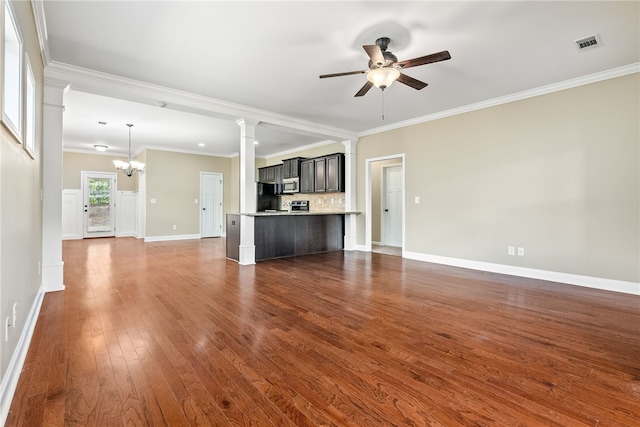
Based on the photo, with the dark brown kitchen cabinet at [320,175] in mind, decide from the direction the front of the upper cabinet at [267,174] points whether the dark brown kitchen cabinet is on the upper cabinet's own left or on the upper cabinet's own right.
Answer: on the upper cabinet's own left

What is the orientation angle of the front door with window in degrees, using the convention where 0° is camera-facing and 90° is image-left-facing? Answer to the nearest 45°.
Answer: approximately 0°

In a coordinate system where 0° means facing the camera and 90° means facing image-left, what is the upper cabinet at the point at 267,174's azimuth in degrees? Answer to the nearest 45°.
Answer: approximately 45°

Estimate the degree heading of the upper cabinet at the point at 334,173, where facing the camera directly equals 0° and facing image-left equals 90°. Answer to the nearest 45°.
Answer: approximately 45°

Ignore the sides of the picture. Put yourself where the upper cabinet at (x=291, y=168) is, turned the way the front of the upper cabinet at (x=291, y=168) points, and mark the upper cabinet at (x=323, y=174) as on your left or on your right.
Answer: on your left

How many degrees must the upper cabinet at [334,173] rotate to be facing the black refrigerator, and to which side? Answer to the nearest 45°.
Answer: approximately 90° to its right

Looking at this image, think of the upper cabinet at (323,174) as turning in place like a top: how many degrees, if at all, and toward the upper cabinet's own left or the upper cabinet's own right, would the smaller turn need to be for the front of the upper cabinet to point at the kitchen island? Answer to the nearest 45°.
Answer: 0° — it already faces it

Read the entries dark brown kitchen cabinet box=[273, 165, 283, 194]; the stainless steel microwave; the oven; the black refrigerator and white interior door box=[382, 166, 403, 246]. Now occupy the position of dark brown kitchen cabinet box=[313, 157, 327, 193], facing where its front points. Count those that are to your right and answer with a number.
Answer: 4
